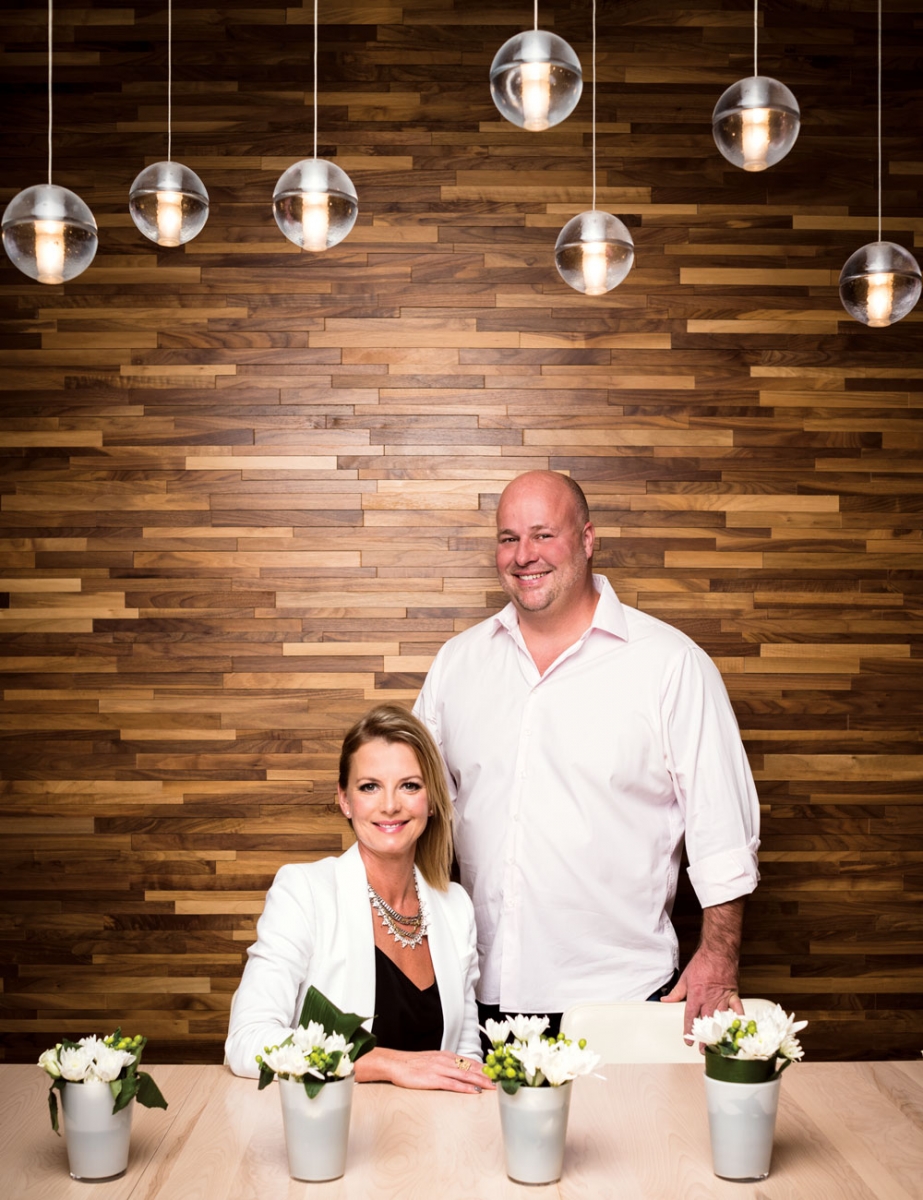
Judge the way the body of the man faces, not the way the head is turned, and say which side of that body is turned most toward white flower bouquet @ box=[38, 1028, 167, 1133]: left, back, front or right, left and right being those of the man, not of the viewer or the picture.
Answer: front

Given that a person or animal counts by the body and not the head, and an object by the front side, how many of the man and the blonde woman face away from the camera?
0

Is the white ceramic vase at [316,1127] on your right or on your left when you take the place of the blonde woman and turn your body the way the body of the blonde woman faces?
on your right

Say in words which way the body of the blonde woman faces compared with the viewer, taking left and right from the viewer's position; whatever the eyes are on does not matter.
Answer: facing the viewer and to the right of the viewer

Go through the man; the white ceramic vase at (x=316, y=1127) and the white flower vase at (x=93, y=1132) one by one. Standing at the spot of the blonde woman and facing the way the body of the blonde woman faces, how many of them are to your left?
1

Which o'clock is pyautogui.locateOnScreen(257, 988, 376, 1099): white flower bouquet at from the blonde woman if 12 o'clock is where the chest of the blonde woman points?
The white flower bouquet is roughly at 2 o'clock from the blonde woman.

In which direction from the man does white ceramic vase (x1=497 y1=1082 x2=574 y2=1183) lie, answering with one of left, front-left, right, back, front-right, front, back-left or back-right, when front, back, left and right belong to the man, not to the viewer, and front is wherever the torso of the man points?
front-left

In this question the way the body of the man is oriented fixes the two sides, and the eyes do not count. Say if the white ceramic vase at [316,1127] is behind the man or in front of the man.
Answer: in front

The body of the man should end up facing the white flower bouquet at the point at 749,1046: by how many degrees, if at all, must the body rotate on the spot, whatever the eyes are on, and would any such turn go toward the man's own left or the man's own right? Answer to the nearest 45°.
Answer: approximately 45° to the man's own left

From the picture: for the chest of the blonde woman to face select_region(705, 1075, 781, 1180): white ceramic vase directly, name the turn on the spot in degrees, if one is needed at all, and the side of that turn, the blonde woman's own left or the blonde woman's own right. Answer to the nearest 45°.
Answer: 0° — they already face it

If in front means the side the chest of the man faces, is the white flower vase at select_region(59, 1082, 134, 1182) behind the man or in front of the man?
in front
